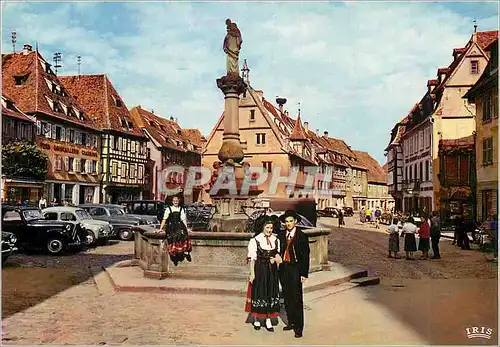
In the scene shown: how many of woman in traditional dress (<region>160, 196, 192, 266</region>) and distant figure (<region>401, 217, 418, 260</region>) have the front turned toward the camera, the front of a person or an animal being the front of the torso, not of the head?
1

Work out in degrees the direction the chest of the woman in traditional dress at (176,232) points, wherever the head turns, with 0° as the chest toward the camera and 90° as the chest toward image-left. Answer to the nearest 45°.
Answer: approximately 0°

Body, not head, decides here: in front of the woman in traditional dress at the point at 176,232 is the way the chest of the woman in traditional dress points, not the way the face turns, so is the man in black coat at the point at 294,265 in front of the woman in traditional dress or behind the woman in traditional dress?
in front

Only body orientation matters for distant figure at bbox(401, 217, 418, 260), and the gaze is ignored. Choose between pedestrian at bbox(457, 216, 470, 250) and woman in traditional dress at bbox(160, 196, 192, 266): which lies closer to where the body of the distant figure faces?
the pedestrian

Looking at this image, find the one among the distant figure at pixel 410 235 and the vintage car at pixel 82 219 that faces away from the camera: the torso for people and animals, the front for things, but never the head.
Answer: the distant figure

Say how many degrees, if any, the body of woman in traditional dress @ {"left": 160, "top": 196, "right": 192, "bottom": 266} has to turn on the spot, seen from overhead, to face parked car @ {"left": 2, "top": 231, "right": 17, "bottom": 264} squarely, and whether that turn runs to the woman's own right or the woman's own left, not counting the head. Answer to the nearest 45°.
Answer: approximately 135° to the woman's own right

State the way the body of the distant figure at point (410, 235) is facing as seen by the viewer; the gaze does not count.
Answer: away from the camera
